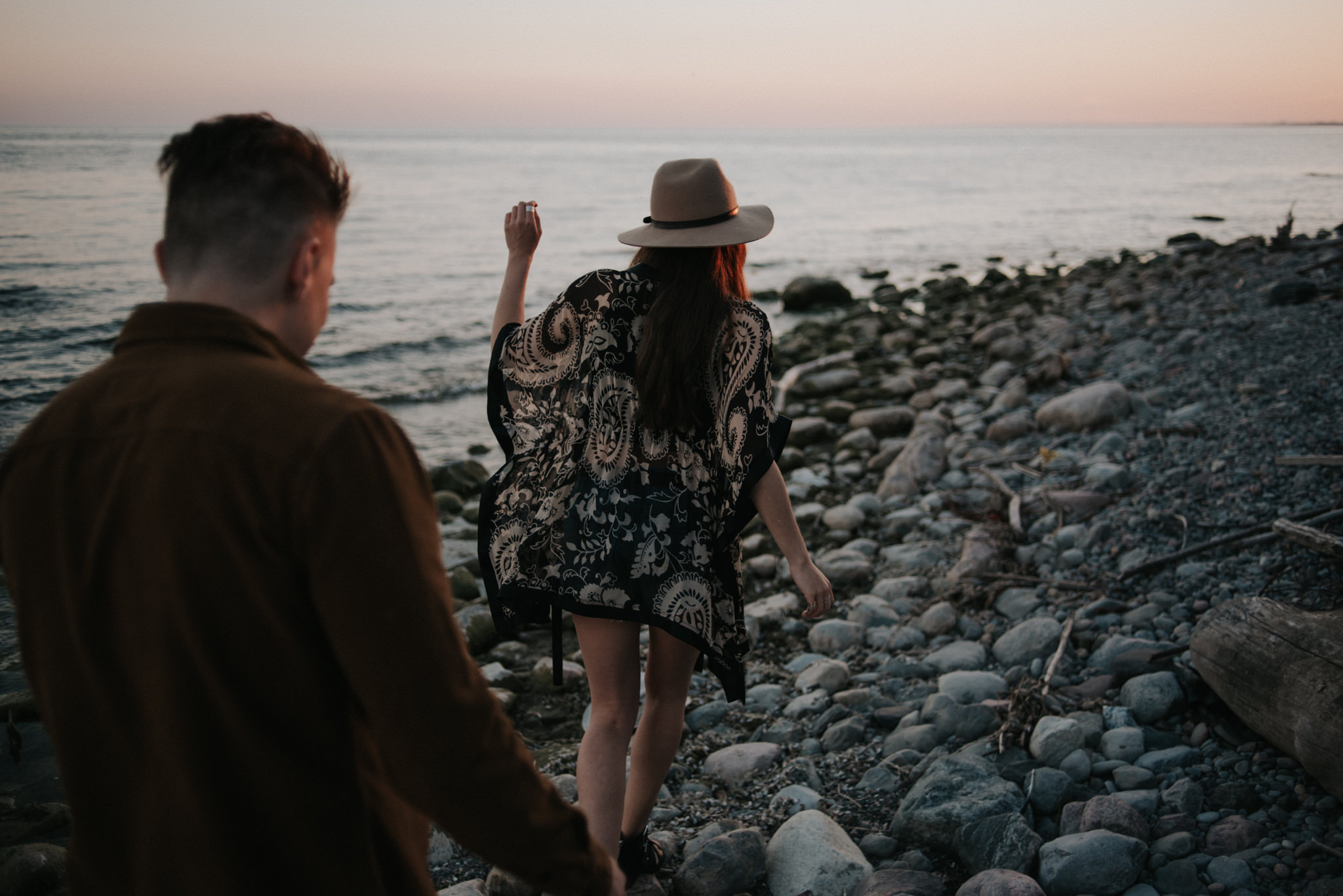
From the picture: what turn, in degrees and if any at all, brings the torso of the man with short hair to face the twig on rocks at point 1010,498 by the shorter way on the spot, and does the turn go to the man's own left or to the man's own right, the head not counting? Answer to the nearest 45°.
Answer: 0° — they already face it

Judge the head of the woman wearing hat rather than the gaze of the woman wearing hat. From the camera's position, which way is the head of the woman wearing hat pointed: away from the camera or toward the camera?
away from the camera

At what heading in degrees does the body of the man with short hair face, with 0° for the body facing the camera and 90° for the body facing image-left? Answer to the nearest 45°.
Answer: approximately 225°

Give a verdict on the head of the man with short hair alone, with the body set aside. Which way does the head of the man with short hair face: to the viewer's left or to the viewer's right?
to the viewer's right

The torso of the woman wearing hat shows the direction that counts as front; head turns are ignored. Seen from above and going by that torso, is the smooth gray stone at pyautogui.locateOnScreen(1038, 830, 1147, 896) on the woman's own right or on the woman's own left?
on the woman's own right

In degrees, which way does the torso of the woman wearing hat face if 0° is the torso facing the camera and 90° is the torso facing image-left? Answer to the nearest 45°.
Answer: approximately 180°
